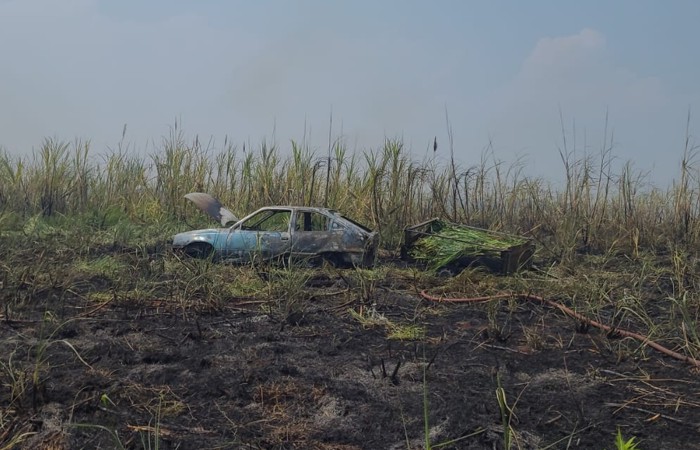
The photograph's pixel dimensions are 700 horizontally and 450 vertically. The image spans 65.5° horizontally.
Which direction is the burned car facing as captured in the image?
to the viewer's left

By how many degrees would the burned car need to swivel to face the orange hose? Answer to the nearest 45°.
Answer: approximately 135° to its left

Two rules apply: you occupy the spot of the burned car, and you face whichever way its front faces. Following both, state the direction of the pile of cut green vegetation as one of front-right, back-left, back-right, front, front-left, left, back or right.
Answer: back
